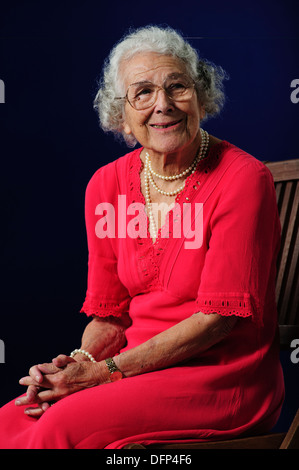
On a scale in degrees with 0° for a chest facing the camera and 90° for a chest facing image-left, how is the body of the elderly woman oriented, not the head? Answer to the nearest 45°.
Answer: approximately 45°

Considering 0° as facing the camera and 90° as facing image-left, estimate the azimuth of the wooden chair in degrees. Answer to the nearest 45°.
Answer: approximately 45°
